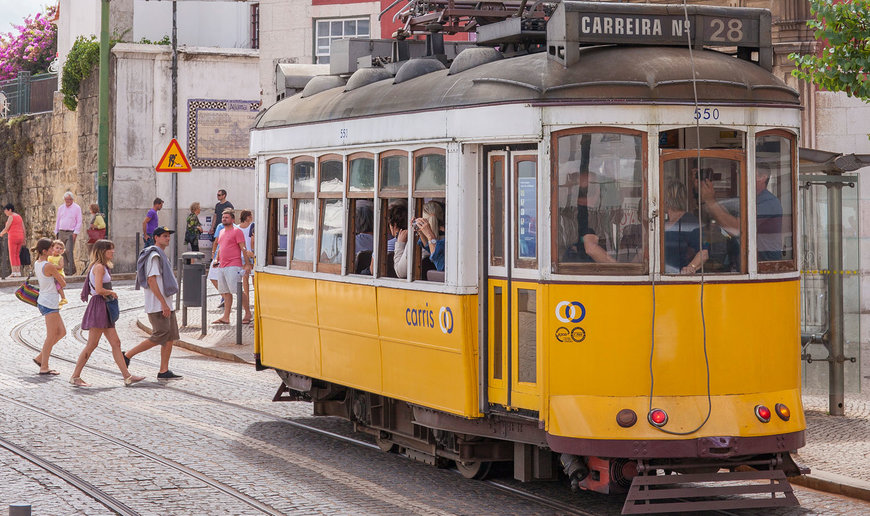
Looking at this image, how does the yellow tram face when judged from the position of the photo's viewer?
facing away from the viewer and to the left of the viewer

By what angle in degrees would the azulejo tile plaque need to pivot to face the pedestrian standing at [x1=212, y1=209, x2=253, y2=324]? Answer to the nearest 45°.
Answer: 0° — it already faces them

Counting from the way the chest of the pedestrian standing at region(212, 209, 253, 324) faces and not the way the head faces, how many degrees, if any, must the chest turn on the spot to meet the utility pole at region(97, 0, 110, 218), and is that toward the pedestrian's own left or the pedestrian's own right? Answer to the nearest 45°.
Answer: approximately 135° to the pedestrian's own right

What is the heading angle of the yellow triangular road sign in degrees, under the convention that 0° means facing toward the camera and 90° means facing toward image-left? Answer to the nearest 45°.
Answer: approximately 0°

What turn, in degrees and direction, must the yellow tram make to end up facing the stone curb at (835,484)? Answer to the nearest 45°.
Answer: approximately 180°

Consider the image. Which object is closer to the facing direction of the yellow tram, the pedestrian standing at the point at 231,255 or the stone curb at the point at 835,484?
the pedestrian standing

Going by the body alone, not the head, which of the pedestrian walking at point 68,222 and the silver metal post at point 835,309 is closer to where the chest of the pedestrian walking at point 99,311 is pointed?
the silver metal post

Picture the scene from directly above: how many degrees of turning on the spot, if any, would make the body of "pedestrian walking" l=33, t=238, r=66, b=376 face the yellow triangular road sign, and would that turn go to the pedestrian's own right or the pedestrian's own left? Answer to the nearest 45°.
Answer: approximately 90° to the pedestrian's own left
